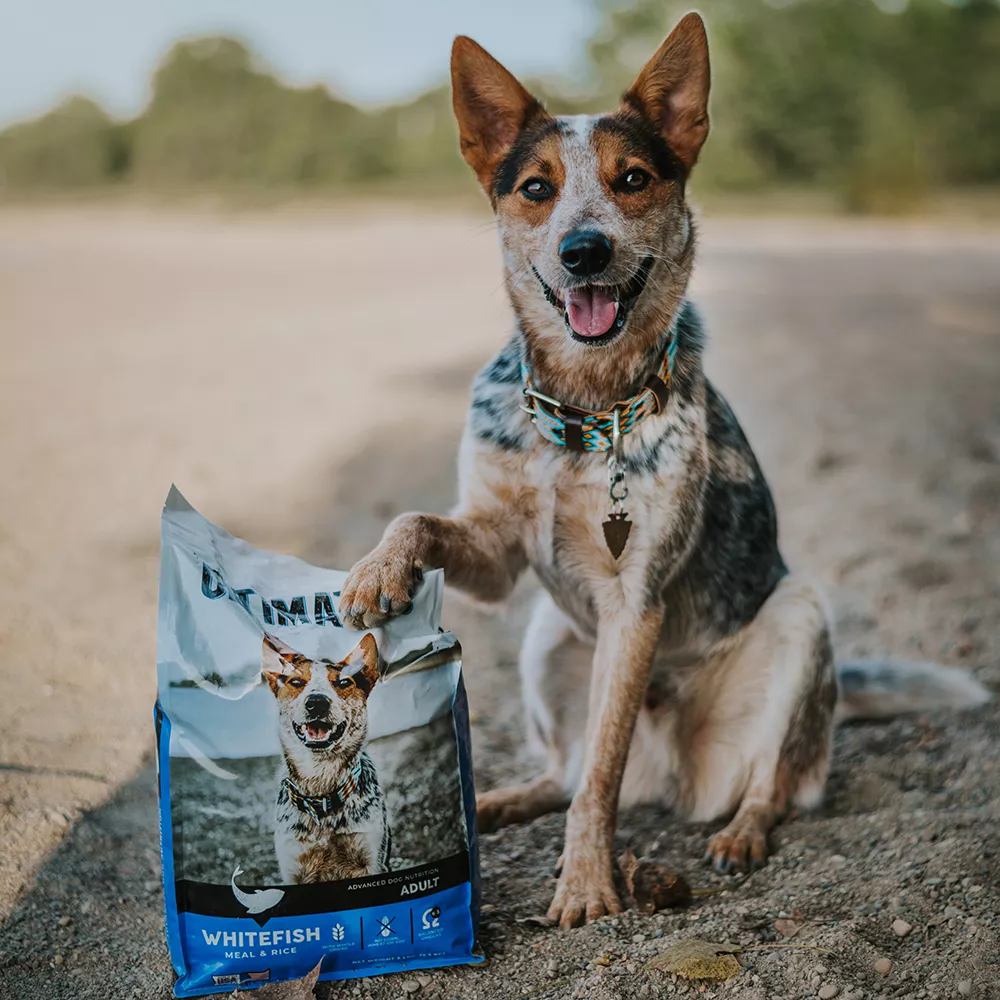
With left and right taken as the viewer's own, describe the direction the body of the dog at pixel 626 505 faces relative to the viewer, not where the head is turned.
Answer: facing the viewer and to the left of the viewer

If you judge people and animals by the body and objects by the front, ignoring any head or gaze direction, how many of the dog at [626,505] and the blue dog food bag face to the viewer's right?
0

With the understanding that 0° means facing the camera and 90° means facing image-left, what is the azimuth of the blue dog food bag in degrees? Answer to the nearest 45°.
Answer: approximately 0°

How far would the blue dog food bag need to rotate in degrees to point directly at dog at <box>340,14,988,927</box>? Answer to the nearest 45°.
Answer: approximately 135° to its left

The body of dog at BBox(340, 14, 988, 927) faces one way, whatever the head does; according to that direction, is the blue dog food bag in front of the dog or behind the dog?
in front
